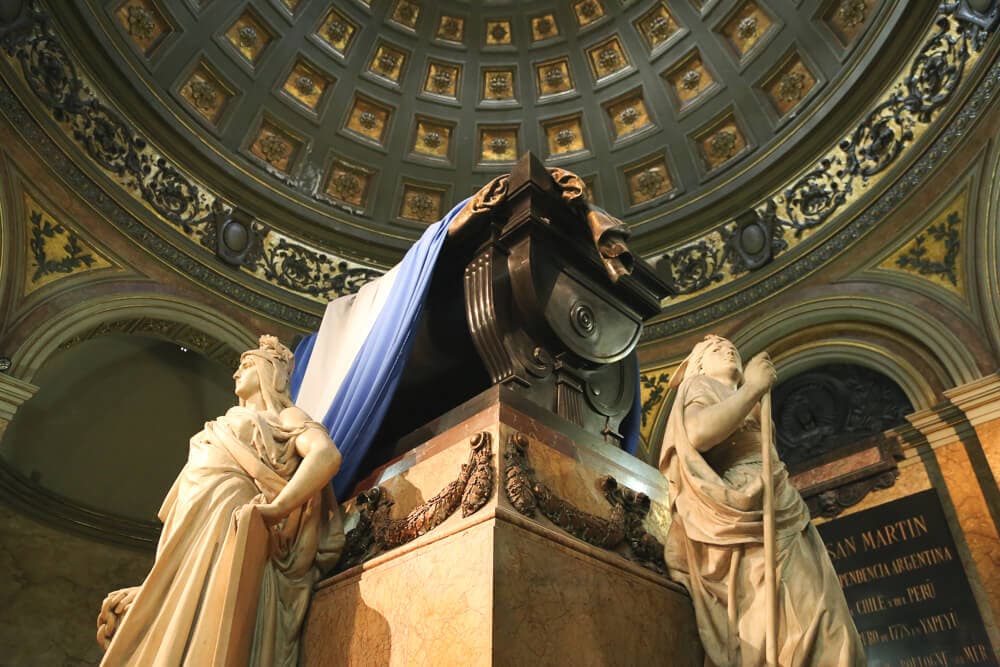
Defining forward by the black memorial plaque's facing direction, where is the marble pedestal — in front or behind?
in front

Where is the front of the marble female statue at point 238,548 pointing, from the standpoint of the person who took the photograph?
facing the viewer and to the left of the viewer

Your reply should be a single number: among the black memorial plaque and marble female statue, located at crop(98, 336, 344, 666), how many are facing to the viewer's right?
0
